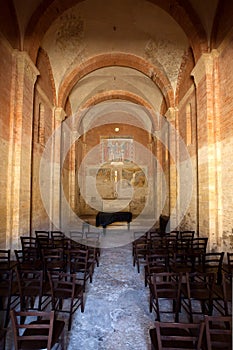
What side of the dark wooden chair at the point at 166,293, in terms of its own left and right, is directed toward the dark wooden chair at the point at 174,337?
back

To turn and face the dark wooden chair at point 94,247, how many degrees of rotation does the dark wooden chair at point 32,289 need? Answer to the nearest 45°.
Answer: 0° — it already faces it

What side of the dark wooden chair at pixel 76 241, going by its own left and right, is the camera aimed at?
back

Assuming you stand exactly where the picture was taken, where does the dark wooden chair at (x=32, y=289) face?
facing away from the viewer and to the right of the viewer

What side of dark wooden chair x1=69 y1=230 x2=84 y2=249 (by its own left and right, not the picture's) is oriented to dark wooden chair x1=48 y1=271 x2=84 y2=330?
back

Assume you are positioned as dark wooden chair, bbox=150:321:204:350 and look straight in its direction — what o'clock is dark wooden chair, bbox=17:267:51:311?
dark wooden chair, bbox=17:267:51:311 is roughly at 10 o'clock from dark wooden chair, bbox=150:321:204:350.

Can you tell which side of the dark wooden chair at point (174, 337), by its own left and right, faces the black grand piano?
front

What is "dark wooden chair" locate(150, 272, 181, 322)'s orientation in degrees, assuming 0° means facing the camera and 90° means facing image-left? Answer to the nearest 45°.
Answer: approximately 180°

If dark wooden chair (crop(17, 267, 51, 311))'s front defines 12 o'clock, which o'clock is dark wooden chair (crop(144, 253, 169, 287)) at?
dark wooden chair (crop(144, 253, 169, 287)) is roughly at 1 o'clock from dark wooden chair (crop(17, 267, 51, 311)).

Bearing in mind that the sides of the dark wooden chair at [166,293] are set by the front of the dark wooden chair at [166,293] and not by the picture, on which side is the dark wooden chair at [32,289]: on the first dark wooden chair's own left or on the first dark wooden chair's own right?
on the first dark wooden chair's own left

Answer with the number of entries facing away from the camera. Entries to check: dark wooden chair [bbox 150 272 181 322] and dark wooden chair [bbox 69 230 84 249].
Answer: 2

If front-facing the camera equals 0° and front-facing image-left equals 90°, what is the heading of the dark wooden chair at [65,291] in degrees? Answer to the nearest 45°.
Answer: approximately 225°

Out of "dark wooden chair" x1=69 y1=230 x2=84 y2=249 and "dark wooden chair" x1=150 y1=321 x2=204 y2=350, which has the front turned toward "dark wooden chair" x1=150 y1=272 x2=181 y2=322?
"dark wooden chair" x1=150 y1=321 x2=204 y2=350

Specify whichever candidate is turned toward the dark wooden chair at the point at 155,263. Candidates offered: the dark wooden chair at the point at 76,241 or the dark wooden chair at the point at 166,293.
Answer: the dark wooden chair at the point at 166,293

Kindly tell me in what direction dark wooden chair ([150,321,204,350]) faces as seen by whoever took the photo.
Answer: facing away from the viewer

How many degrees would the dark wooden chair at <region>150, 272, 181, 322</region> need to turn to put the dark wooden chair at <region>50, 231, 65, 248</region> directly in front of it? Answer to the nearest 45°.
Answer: approximately 45° to its left

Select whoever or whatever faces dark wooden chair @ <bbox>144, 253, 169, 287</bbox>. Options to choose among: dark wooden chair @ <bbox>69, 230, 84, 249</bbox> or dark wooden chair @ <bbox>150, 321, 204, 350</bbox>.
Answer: dark wooden chair @ <bbox>150, 321, 204, 350</bbox>
